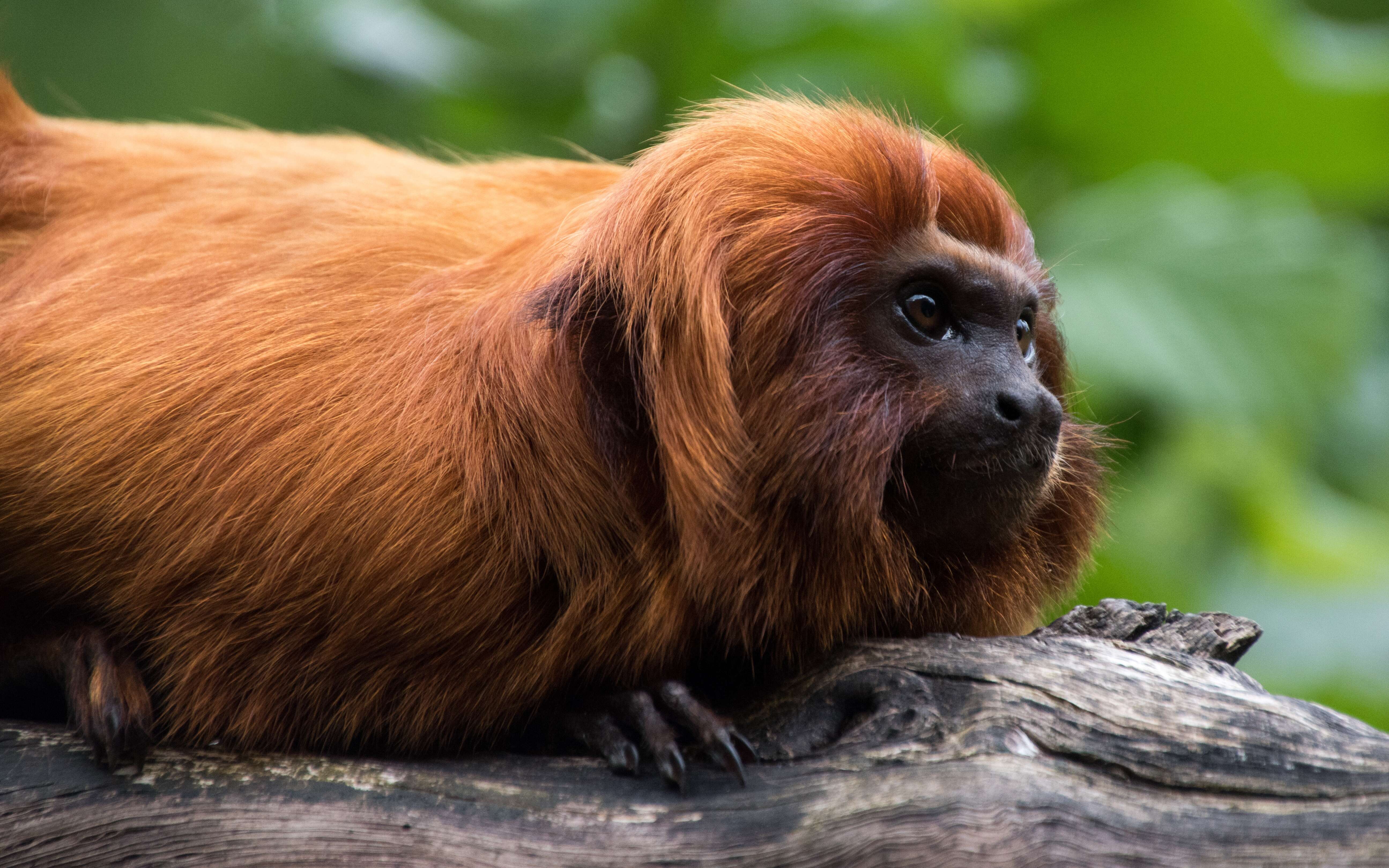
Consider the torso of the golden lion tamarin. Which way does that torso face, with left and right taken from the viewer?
facing to the right of the viewer
